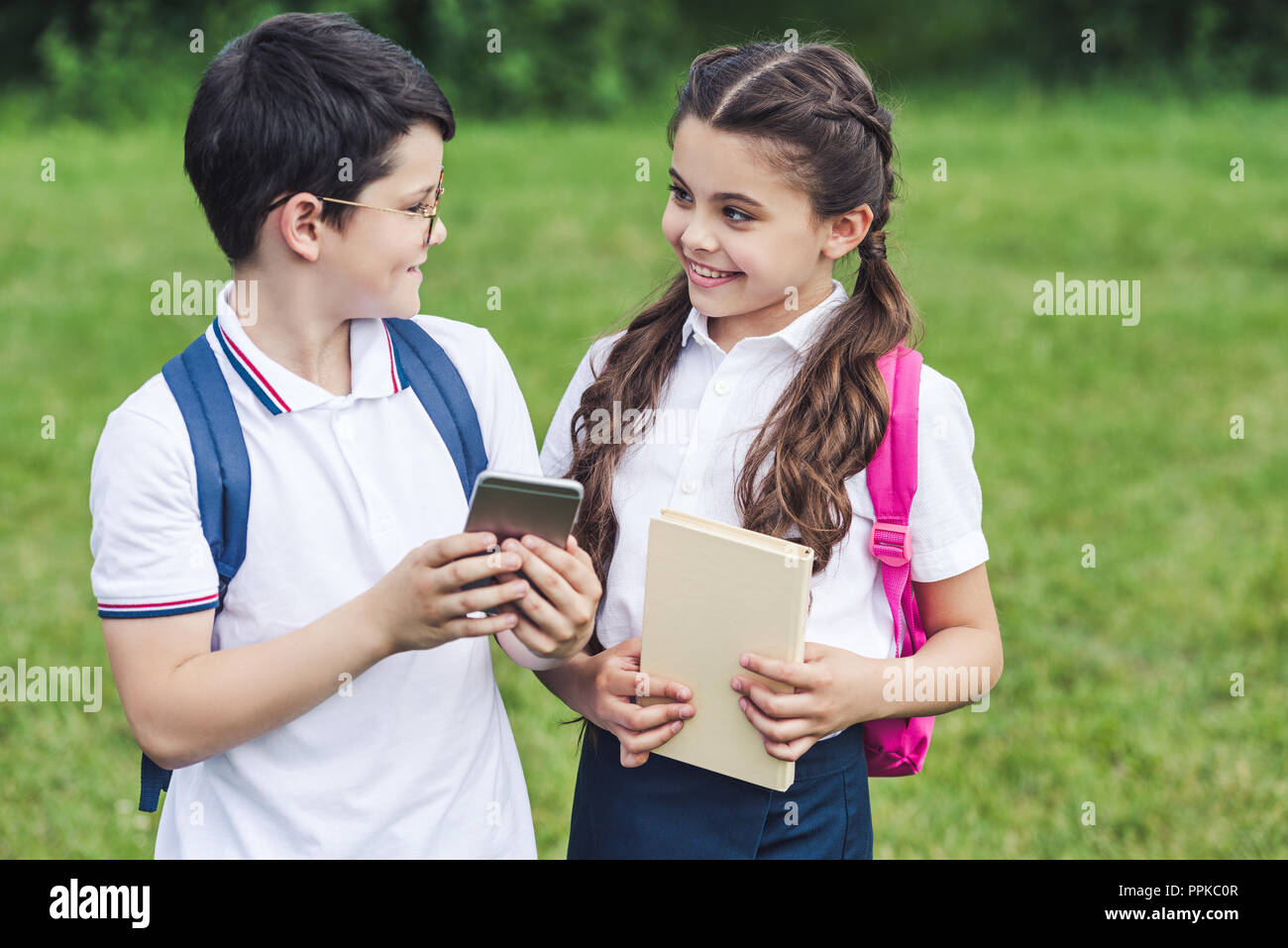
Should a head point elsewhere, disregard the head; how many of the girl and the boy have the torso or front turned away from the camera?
0

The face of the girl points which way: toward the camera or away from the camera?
toward the camera

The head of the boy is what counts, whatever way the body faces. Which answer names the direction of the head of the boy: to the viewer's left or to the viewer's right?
to the viewer's right

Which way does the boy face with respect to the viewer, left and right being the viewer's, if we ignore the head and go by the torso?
facing the viewer and to the right of the viewer
